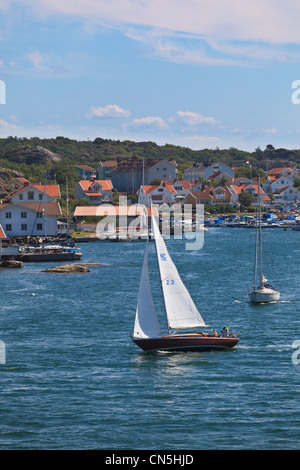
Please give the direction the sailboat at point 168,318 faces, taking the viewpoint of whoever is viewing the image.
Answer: facing to the left of the viewer
